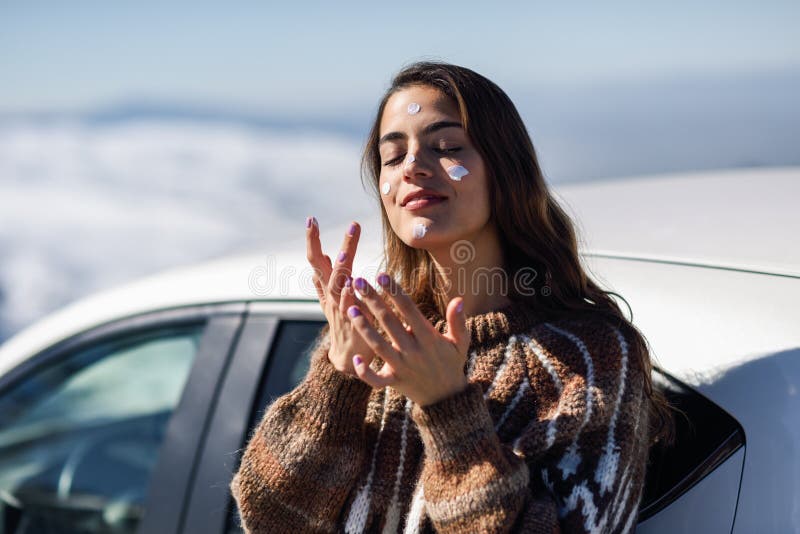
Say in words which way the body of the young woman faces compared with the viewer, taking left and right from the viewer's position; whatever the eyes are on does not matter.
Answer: facing the viewer and to the left of the viewer
